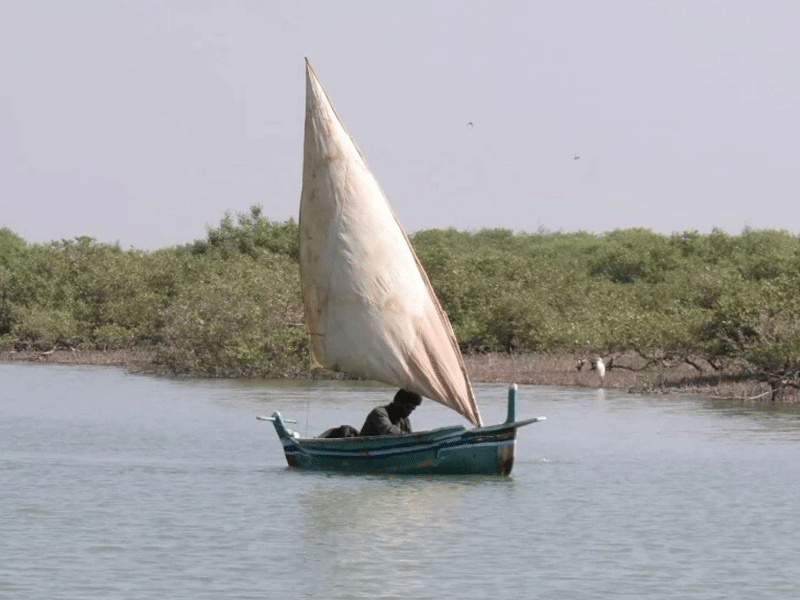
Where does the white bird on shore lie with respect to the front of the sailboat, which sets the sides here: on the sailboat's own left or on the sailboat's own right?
on the sailboat's own left

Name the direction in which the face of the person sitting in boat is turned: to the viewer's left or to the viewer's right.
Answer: to the viewer's right

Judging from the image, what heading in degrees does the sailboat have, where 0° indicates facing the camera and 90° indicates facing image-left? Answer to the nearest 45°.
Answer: approximately 270°
